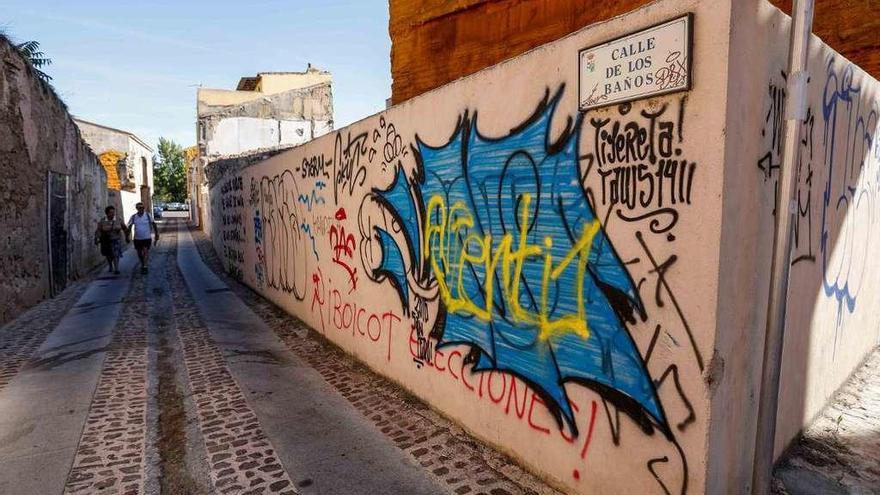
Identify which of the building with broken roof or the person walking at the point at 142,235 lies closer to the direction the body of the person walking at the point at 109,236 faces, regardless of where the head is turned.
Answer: the person walking

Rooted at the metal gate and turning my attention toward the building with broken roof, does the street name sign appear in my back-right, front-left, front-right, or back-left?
back-right

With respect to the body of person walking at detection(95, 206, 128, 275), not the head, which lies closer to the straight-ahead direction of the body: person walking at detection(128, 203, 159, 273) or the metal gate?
the metal gate

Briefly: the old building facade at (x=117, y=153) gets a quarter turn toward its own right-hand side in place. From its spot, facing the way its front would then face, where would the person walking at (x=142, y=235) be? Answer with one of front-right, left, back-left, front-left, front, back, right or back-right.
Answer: front-left

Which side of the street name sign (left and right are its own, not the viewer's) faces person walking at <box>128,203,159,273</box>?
right

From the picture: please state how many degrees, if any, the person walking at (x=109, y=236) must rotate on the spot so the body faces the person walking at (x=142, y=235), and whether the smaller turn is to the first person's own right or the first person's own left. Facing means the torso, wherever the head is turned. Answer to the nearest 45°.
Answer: approximately 90° to the first person's own left

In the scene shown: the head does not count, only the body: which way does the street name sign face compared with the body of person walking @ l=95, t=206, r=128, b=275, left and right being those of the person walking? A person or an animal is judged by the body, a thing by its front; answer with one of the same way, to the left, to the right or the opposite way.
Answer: to the right

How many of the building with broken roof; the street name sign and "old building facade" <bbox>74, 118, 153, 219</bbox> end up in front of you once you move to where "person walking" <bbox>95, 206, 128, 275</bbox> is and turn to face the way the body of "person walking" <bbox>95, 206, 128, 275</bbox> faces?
1

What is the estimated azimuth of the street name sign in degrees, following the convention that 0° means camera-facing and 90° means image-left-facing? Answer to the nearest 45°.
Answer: approximately 45°

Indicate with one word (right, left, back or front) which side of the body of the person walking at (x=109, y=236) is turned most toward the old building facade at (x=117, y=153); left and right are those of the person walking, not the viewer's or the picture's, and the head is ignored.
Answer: back

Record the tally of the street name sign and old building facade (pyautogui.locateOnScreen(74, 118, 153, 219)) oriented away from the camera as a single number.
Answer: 0

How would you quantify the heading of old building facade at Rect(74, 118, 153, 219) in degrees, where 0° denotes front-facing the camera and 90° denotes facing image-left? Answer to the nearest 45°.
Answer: approximately 315°

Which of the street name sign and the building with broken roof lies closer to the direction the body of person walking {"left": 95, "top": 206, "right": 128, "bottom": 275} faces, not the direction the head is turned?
the street name sign

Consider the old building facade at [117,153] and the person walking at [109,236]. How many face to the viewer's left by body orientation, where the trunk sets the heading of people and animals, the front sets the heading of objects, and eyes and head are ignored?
0

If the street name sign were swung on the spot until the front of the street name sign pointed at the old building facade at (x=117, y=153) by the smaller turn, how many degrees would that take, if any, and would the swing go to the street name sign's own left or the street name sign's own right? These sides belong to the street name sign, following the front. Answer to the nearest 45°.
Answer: approximately 90° to the street name sign's own right

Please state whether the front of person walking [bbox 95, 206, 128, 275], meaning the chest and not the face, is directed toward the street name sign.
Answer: yes

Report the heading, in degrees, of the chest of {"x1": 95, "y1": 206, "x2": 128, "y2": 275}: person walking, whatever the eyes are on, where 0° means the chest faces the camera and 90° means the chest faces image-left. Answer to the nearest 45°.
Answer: approximately 0°
